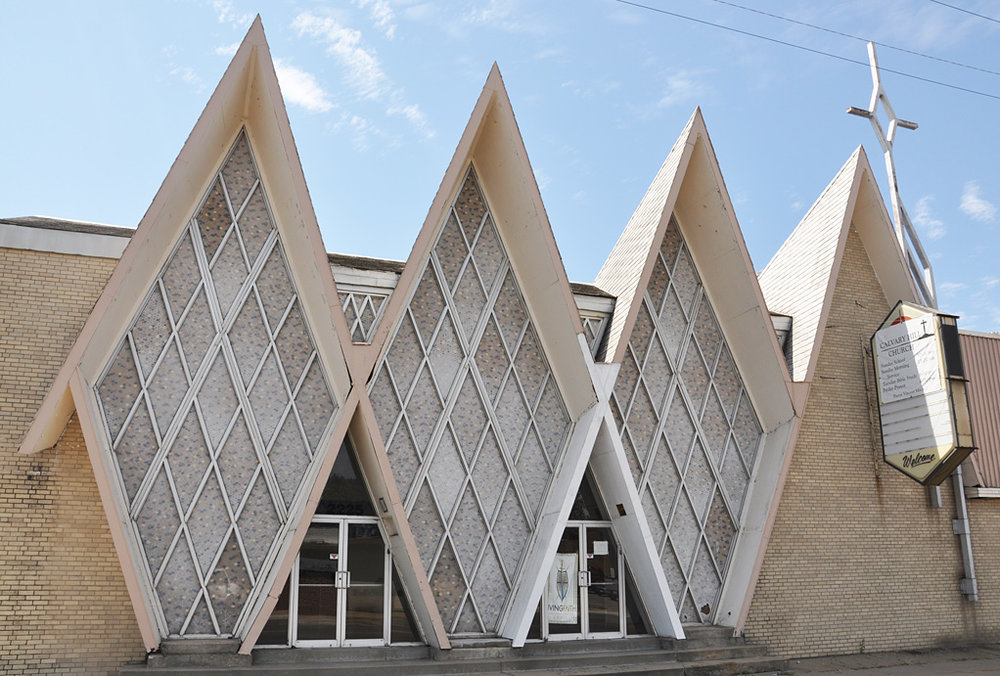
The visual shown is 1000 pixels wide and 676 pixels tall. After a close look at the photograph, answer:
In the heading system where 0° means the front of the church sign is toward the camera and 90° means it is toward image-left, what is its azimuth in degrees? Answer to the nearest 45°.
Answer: approximately 45°
